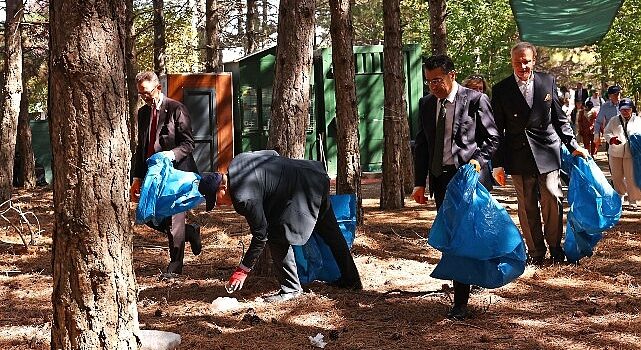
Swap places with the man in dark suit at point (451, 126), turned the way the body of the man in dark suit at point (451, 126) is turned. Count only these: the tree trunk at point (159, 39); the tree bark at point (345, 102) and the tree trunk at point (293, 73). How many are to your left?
0

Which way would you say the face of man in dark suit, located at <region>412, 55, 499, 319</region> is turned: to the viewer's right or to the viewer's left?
to the viewer's left

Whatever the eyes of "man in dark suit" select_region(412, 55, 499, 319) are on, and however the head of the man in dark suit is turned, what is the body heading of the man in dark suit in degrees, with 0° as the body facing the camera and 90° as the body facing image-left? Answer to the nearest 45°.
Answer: approximately 45°

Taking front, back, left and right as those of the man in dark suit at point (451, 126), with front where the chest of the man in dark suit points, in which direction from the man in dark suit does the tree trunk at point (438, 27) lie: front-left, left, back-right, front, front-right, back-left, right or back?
back-right

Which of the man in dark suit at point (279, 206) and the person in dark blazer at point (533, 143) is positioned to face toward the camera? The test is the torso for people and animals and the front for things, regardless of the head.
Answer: the person in dark blazer at point (533, 143)

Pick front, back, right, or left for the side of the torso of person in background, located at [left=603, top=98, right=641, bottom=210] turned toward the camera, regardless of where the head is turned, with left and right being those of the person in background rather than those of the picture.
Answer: front

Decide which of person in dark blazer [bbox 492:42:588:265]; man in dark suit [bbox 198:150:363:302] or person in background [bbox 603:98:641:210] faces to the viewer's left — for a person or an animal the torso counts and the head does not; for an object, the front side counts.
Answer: man in dark suit [bbox 198:150:363:302]

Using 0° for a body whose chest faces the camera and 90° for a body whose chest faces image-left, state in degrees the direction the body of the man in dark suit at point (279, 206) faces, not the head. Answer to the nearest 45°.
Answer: approximately 90°

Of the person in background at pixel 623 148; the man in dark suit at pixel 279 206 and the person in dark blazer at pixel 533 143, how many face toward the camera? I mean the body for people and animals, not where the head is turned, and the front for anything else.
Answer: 2

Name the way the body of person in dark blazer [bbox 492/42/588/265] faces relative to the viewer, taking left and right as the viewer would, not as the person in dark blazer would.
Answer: facing the viewer

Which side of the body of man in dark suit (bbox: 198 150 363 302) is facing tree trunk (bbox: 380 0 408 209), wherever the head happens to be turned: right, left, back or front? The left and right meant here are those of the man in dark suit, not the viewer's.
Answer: right

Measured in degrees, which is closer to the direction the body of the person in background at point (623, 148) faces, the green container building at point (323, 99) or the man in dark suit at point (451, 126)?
the man in dark suit

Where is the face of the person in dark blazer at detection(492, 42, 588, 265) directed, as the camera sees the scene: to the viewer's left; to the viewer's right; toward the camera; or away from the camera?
toward the camera

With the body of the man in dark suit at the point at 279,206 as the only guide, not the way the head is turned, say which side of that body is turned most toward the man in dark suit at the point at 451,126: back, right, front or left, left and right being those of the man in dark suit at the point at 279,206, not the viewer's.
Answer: back

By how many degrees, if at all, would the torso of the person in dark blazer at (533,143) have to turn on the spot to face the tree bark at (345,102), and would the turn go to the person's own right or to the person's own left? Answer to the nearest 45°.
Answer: approximately 135° to the person's own right
